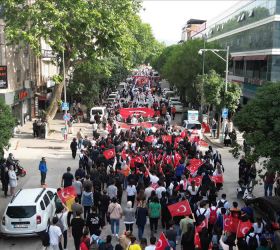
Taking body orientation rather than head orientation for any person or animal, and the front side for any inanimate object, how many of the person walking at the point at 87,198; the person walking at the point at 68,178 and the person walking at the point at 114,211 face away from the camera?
3

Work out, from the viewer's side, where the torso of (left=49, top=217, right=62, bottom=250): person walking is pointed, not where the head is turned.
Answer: away from the camera

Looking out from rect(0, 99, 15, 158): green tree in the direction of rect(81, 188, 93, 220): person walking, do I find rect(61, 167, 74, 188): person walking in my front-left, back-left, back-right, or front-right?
front-left

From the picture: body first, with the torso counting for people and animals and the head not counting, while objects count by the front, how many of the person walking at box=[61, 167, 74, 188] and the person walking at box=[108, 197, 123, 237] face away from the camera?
2

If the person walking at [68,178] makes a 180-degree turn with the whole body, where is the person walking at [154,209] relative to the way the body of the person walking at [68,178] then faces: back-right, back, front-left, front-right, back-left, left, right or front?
front-left

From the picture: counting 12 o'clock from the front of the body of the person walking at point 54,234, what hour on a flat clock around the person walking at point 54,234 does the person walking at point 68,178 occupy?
the person walking at point 68,178 is roughly at 12 o'clock from the person walking at point 54,234.

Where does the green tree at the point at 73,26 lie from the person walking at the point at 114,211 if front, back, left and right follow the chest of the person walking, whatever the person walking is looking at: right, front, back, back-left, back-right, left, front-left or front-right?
front

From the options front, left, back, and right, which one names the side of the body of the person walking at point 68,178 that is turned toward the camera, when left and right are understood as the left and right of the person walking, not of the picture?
back

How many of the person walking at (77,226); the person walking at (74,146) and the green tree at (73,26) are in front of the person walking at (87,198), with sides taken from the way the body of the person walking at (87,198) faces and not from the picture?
2

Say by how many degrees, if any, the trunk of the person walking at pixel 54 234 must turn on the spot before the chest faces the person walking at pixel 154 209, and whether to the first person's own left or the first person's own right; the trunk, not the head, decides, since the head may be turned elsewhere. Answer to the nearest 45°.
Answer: approximately 90° to the first person's own right

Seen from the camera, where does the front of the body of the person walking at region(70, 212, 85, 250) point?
away from the camera

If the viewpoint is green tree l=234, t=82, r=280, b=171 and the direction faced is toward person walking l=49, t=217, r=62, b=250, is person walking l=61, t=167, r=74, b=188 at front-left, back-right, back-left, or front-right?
front-right

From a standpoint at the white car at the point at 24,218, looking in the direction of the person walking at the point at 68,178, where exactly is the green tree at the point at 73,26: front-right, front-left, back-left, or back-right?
front-left

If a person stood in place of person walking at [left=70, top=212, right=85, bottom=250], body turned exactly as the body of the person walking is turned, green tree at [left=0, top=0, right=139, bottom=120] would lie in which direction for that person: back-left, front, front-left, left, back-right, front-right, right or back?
front

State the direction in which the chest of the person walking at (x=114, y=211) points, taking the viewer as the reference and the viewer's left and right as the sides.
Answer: facing away from the viewer

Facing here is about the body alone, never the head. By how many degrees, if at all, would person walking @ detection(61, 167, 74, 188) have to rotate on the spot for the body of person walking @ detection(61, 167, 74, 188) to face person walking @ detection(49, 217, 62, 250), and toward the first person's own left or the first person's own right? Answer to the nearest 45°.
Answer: approximately 180°

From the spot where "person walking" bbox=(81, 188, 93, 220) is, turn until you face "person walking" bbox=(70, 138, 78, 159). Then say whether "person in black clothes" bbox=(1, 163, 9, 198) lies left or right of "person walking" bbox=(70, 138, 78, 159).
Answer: left
